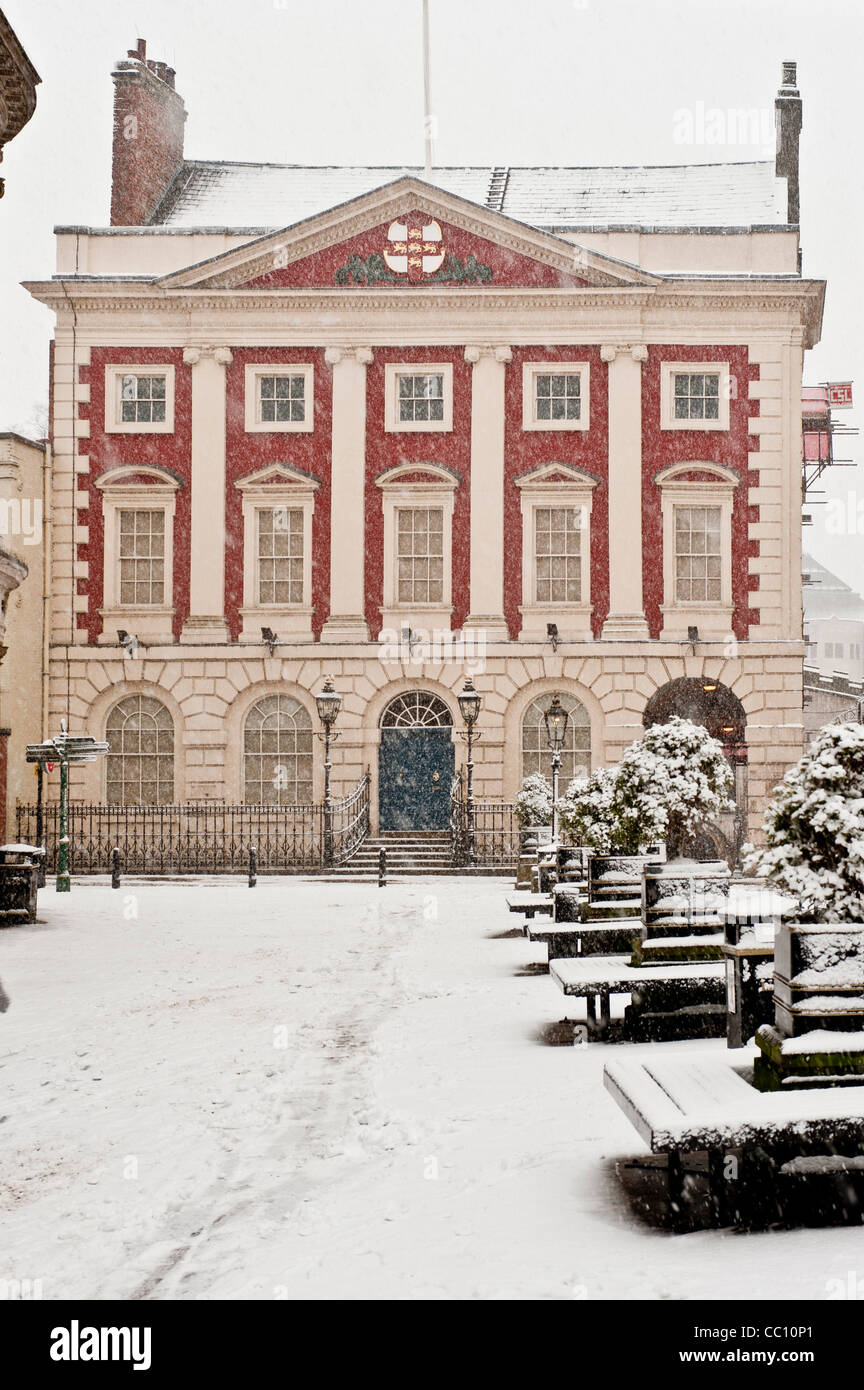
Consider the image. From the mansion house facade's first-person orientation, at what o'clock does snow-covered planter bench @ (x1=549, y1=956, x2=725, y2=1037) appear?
The snow-covered planter bench is roughly at 12 o'clock from the mansion house facade.

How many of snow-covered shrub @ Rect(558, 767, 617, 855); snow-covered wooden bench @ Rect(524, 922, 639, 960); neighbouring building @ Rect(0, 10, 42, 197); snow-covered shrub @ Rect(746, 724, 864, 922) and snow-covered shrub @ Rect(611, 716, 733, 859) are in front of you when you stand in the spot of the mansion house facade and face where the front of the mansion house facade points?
5

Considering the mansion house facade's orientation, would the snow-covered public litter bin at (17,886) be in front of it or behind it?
in front

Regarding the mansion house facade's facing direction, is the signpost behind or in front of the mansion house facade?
in front

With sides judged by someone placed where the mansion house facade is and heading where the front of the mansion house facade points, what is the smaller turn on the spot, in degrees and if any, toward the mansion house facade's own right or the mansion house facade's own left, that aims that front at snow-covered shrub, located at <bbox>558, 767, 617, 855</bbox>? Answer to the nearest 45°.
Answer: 0° — it already faces it

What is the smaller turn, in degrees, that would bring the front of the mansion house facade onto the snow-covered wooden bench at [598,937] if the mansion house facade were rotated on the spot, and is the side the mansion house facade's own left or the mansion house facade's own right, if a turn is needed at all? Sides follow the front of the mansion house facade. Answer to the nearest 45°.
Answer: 0° — it already faces it

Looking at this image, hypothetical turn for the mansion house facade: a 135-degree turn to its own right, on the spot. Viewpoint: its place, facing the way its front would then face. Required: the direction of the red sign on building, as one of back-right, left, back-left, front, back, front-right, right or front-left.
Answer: right

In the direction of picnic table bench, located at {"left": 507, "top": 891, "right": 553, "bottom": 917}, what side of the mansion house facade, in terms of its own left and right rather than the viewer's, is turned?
front

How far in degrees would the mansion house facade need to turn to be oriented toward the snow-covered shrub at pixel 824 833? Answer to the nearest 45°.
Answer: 0° — it already faces it

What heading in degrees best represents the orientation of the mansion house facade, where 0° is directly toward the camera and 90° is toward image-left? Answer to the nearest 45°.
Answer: approximately 0°

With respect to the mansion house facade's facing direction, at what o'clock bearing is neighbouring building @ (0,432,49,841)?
The neighbouring building is roughly at 3 o'clock from the mansion house facade.
